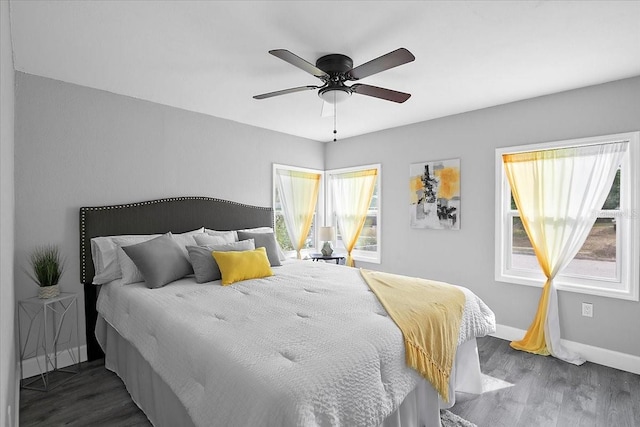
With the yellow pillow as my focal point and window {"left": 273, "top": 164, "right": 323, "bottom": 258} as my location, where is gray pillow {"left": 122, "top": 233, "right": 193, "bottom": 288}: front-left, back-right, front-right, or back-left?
front-right

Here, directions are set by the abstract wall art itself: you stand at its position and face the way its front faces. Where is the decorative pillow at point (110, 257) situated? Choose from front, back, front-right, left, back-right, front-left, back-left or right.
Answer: front

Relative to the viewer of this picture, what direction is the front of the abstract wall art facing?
facing the viewer and to the left of the viewer

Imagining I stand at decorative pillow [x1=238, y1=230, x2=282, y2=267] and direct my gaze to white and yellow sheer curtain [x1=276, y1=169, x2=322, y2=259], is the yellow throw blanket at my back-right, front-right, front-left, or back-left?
back-right

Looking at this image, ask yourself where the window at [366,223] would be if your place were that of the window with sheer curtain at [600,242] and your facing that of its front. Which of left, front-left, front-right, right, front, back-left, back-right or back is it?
front-right

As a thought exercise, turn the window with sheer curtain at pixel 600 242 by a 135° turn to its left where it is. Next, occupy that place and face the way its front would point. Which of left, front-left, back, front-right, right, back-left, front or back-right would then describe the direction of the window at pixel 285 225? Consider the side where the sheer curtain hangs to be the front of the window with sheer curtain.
back

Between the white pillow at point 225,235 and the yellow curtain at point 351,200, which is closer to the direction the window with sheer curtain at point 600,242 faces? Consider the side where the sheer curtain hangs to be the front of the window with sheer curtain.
the white pillow

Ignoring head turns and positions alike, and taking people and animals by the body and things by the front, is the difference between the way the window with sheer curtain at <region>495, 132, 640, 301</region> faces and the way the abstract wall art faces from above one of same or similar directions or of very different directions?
same or similar directions

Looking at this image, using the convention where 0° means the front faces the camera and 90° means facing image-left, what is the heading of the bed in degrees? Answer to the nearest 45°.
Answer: approximately 315°

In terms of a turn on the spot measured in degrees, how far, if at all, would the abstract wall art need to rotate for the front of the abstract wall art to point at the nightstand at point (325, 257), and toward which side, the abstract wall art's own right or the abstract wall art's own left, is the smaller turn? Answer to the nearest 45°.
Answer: approximately 45° to the abstract wall art's own right

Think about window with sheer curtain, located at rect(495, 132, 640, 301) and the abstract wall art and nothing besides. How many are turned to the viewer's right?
0

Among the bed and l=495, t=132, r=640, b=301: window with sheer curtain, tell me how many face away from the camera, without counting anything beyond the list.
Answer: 0

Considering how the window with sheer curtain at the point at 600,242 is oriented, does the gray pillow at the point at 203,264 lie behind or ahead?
ahead

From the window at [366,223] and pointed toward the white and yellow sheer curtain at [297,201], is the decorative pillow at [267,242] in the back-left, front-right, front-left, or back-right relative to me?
front-left

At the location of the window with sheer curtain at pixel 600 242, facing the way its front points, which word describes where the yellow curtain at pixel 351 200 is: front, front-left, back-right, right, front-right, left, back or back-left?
front-right

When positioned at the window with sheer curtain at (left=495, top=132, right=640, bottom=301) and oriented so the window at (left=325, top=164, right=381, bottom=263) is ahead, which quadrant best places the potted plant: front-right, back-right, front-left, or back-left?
front-left

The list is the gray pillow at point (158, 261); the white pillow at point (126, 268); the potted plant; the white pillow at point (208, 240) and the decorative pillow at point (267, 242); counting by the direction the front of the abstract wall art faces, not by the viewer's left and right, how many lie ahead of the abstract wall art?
5

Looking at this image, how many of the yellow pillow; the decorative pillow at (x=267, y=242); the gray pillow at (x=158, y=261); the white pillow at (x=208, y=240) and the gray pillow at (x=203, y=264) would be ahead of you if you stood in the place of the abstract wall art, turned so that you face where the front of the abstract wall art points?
5
